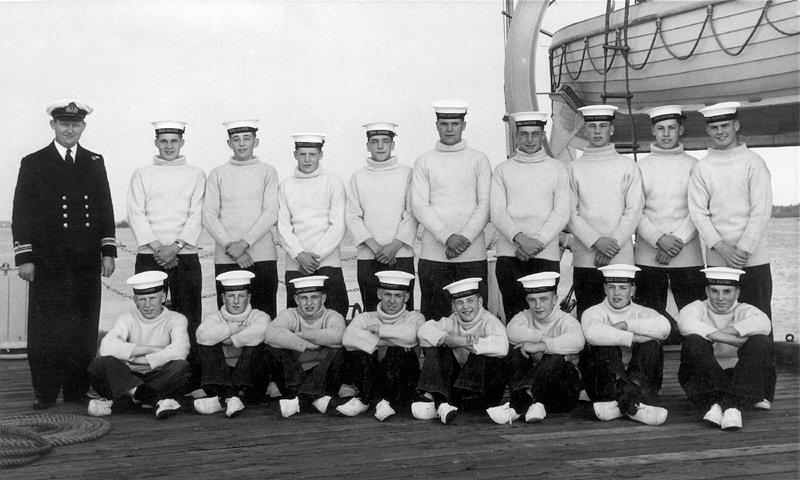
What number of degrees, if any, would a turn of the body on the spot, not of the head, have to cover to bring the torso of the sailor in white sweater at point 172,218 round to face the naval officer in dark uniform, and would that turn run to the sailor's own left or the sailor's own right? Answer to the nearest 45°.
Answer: approximately 90° to the sailor's own right

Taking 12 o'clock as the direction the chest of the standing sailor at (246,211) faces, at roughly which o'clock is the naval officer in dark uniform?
The naval officer in dark uniform is roughly at 3 o'clock from the standing sailor.

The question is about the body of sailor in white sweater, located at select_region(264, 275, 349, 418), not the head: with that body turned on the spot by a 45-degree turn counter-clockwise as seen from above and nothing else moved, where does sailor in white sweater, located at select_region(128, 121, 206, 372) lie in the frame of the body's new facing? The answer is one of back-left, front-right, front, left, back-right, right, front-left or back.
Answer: back

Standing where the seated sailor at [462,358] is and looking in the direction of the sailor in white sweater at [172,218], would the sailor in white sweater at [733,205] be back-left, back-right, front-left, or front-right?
back-right

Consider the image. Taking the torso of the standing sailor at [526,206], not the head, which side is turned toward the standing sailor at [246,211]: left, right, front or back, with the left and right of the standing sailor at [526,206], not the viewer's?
right
